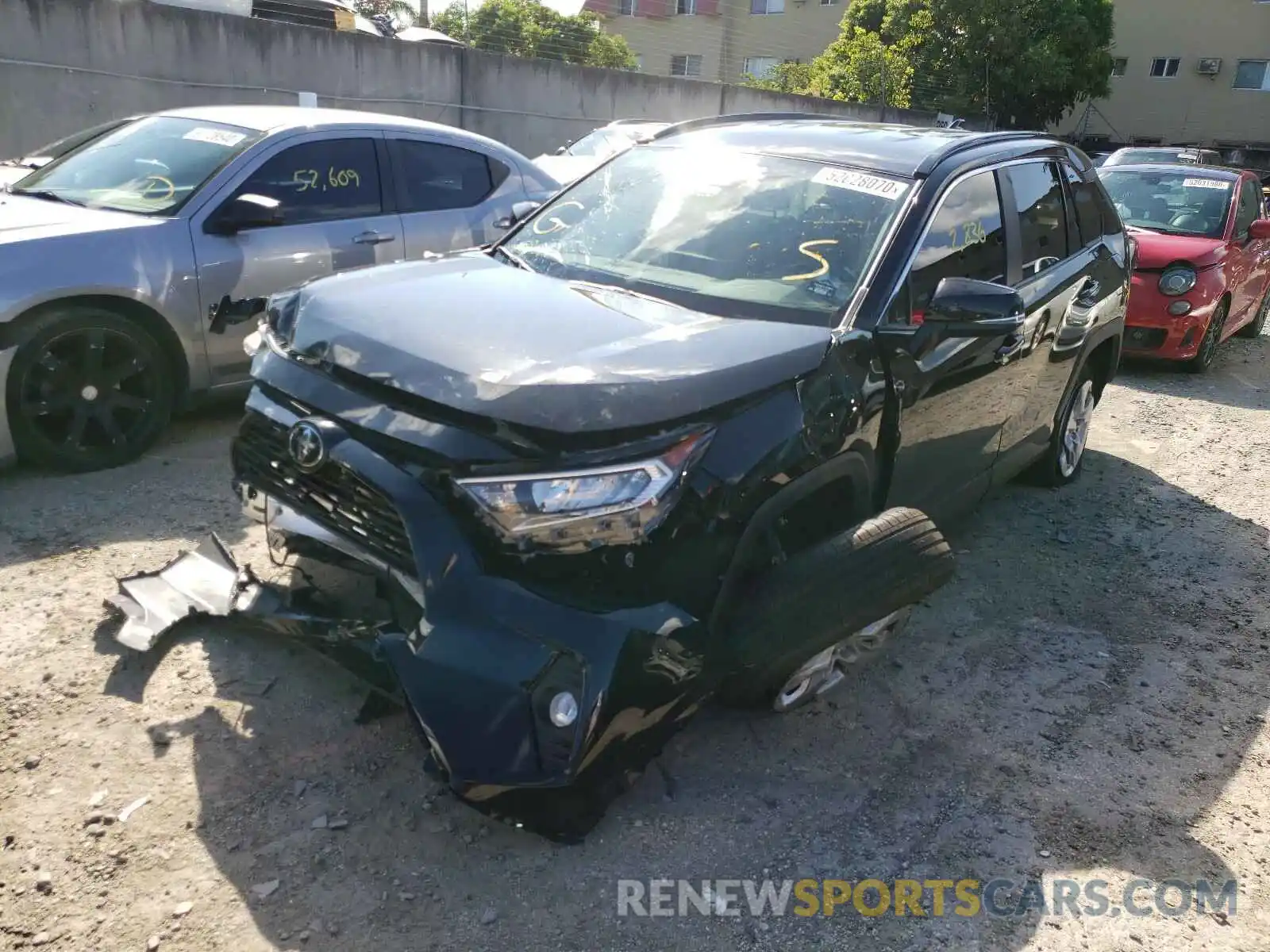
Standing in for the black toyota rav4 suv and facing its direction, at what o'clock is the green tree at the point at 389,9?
The green tree is roughly at 4 o'clock from the black toyota rav4 suv.

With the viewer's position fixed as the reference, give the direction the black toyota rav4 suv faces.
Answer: facing the viewer and to the left of the viewer

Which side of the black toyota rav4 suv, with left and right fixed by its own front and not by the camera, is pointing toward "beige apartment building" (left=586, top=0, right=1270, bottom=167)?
back

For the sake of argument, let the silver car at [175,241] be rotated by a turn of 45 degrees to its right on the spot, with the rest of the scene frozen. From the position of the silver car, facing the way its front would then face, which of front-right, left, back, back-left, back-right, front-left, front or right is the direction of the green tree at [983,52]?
back-right

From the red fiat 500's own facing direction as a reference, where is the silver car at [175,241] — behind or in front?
in front

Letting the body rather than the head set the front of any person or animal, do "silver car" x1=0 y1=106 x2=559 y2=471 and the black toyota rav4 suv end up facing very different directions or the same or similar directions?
same or similar directions

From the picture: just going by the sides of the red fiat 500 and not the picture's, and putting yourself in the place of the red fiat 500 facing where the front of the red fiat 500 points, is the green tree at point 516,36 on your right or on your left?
on your right

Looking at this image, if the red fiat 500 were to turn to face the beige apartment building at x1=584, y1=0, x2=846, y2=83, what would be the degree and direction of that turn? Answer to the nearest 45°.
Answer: approximately 90° to its right

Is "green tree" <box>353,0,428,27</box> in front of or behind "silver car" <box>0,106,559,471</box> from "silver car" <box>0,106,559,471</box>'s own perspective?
behind

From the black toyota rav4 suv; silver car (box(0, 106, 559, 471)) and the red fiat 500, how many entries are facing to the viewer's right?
0

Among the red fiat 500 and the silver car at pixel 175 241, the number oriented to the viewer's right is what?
0
